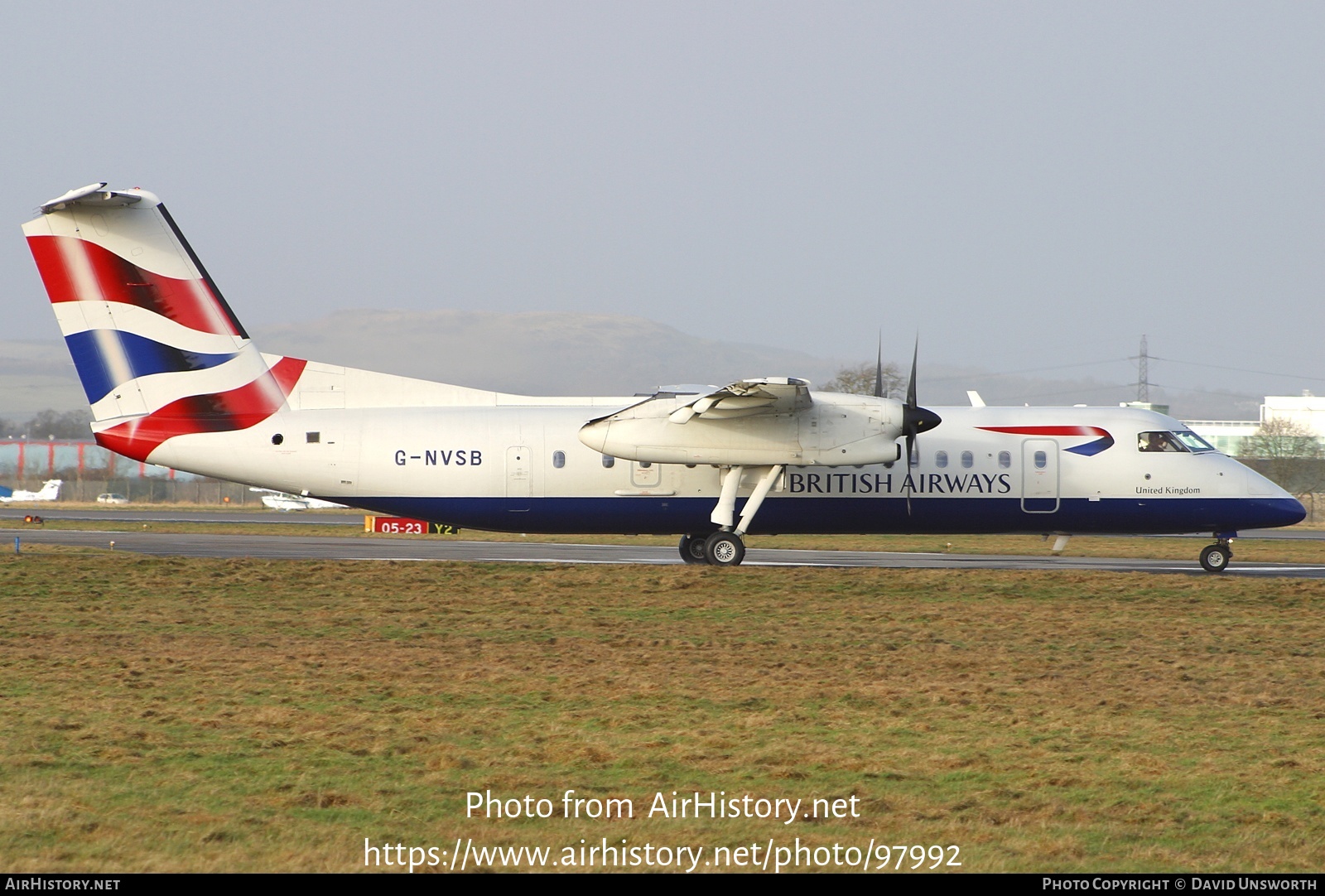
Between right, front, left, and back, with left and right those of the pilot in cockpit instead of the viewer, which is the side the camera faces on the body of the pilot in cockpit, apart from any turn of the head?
right

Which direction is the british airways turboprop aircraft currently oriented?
to the viewer's right
